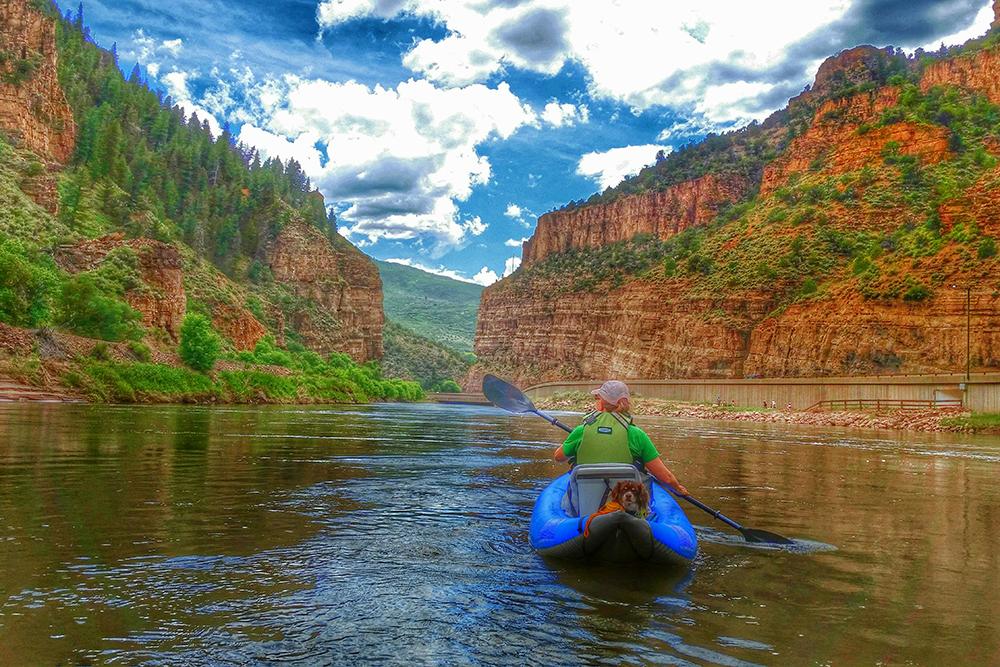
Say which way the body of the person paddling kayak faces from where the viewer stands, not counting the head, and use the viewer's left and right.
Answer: facing away from the viewer

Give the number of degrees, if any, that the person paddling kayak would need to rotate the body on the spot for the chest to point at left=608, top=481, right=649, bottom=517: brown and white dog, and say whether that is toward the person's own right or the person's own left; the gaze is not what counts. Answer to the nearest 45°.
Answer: approximately 180°

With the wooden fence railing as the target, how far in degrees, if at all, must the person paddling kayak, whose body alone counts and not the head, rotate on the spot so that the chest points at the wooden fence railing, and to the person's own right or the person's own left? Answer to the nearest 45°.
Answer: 0° — they already face it

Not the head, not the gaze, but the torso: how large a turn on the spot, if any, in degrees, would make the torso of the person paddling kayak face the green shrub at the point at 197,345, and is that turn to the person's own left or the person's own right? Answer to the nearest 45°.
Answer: approximately 45° to the person's own left

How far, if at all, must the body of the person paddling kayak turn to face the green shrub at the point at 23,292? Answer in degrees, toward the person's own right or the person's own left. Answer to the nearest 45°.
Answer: approximately 45° to the person's own left

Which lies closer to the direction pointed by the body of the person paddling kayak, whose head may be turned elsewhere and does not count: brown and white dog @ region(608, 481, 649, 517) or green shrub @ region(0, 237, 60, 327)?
the green shrub
